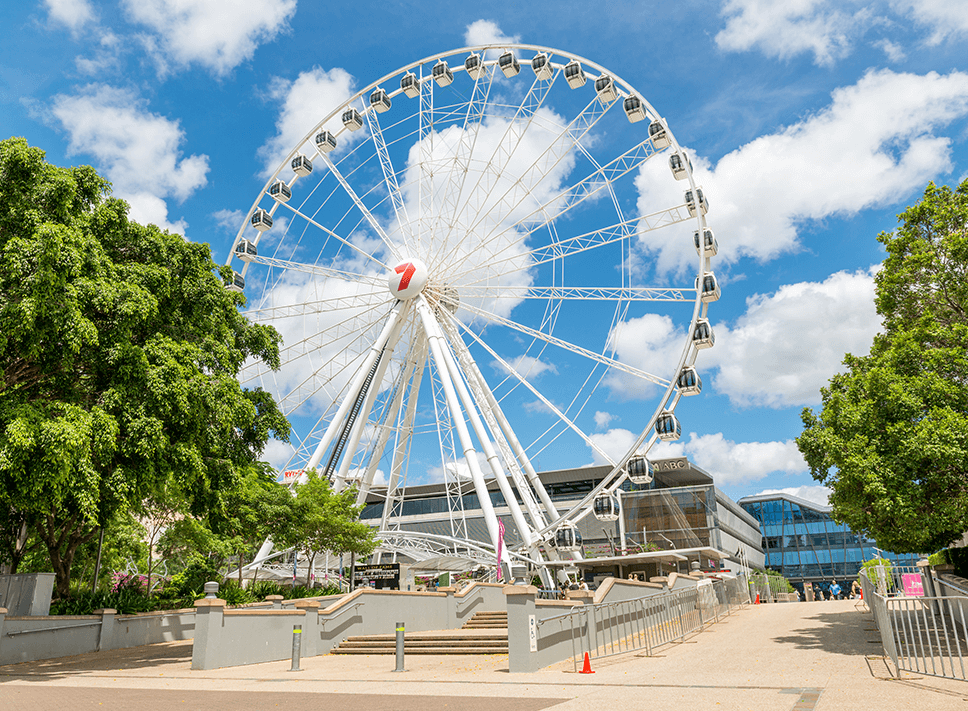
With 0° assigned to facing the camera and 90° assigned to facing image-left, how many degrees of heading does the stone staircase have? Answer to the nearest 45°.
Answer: approximately 0°

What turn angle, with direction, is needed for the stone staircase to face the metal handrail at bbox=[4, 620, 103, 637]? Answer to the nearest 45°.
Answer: approximately 90° to its right

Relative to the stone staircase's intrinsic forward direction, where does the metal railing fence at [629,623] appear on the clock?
The metal railing fence is roughly at 10 o'clock from the stone staircase.

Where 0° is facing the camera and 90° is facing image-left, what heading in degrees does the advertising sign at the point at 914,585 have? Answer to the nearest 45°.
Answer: approximately 0°

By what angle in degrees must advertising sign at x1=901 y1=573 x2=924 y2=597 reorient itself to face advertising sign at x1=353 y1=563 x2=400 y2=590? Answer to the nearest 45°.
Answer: approximately 90° to its right

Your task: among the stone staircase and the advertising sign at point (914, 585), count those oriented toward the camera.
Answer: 2

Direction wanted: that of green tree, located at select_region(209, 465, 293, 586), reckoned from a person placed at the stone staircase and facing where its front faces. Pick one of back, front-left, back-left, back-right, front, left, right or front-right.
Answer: back-right

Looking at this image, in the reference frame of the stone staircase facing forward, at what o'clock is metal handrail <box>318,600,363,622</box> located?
The metal handrail is roughly at 4 o'clock from the stone staircase.

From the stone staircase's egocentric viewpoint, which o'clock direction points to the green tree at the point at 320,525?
The green tree is roughly at 5 o'clock from the stone staircase.

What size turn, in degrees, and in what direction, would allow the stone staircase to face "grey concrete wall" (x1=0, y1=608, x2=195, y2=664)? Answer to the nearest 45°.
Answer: approximately 90° to its right
